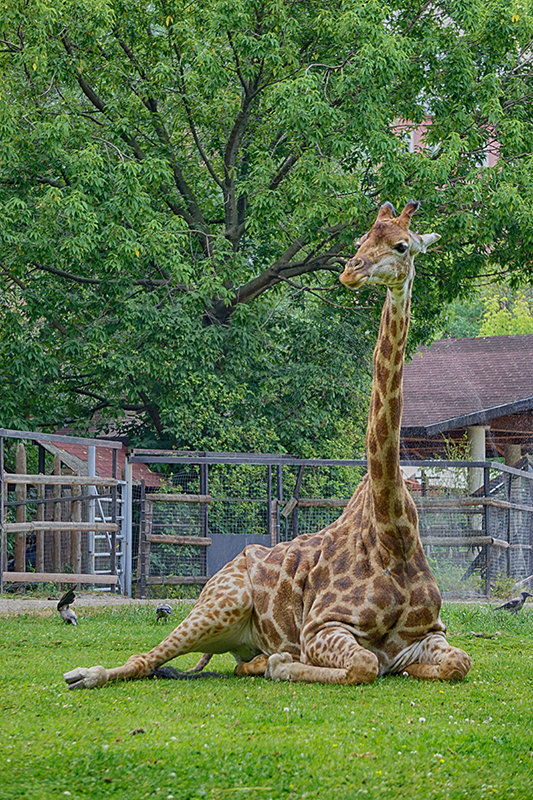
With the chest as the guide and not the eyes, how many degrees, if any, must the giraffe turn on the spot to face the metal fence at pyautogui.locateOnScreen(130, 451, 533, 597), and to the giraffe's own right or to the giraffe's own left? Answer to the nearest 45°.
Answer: approximately 135° to the giraffe's own left

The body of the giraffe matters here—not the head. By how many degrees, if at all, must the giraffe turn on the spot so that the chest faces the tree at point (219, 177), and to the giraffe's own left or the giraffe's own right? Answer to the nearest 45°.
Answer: approximately 135° to the giraffe's own left

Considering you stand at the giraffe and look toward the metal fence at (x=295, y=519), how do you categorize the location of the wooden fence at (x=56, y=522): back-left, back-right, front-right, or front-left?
front-left

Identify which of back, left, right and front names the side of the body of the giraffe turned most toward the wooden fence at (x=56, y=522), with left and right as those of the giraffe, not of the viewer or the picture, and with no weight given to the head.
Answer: back

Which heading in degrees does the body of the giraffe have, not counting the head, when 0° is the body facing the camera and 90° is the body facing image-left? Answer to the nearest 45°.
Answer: approximately 315°

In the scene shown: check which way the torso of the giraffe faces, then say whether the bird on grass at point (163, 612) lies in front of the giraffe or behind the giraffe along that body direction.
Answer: behind
